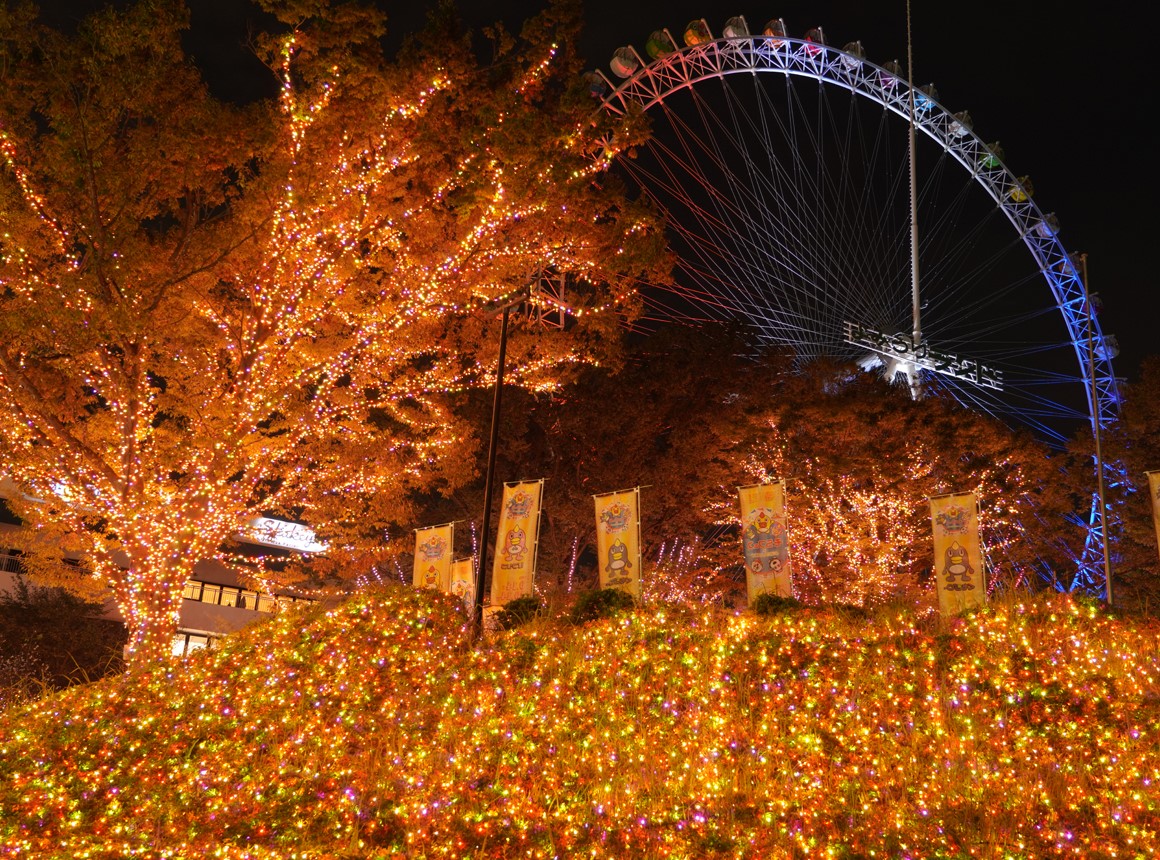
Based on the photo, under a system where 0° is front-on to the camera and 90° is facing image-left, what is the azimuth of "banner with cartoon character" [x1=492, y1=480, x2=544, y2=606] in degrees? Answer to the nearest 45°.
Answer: approximately 0°

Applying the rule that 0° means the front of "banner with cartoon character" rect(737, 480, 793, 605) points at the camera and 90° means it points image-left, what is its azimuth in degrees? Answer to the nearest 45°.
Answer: approximately 0°

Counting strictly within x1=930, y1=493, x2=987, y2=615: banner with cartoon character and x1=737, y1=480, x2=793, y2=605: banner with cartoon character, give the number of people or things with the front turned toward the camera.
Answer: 2

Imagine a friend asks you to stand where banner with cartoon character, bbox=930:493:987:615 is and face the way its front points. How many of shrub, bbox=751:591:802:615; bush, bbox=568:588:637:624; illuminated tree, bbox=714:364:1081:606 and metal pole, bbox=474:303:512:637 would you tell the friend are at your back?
1

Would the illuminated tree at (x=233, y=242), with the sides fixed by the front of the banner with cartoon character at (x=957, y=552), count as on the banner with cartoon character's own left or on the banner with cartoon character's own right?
on the banner with cartoon character's own right

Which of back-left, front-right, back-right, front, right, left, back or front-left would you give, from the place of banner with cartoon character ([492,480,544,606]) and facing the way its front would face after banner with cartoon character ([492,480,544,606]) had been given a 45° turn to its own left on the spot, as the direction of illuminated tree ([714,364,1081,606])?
left

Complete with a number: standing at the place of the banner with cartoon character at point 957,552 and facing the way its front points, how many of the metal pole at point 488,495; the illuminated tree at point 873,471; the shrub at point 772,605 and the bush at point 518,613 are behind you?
1

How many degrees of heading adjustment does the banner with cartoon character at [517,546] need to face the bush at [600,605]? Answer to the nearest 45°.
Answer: approximately 90° to its left
